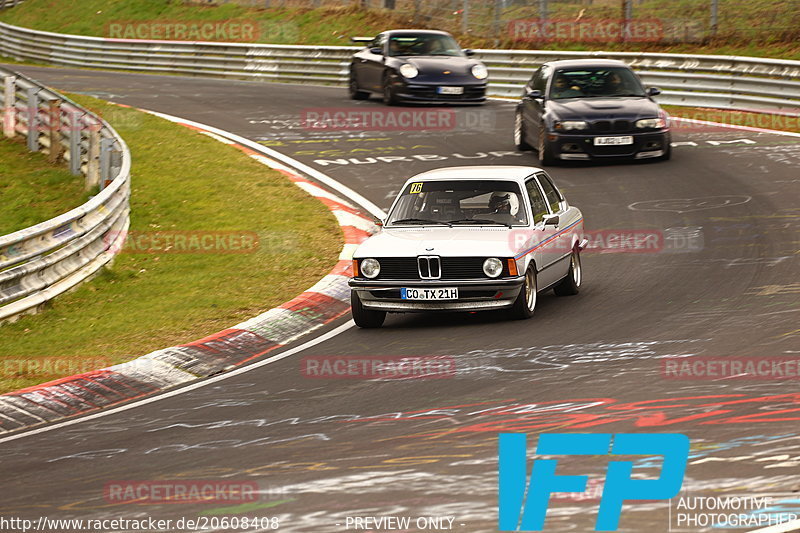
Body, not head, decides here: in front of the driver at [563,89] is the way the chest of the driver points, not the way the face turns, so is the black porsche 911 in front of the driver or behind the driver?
behind

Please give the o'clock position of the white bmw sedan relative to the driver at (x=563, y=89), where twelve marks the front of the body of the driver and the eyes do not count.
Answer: The white bmw sedan is roughly at 12 o'clock from the driver.

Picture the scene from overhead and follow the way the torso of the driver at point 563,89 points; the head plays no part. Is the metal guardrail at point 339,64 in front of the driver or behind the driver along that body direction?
behind

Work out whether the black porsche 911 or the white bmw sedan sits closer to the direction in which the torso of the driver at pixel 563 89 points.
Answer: the white bmw sedan

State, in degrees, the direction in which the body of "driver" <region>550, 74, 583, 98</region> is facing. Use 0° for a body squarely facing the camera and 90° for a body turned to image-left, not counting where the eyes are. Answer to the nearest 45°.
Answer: approximately 0°
